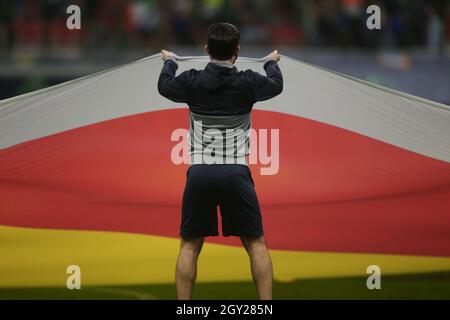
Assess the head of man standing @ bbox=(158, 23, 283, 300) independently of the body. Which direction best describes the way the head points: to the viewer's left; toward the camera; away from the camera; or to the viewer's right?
away from the camera

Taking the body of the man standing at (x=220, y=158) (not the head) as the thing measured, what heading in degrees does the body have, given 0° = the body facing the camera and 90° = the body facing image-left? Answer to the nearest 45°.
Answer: approximately 180°
